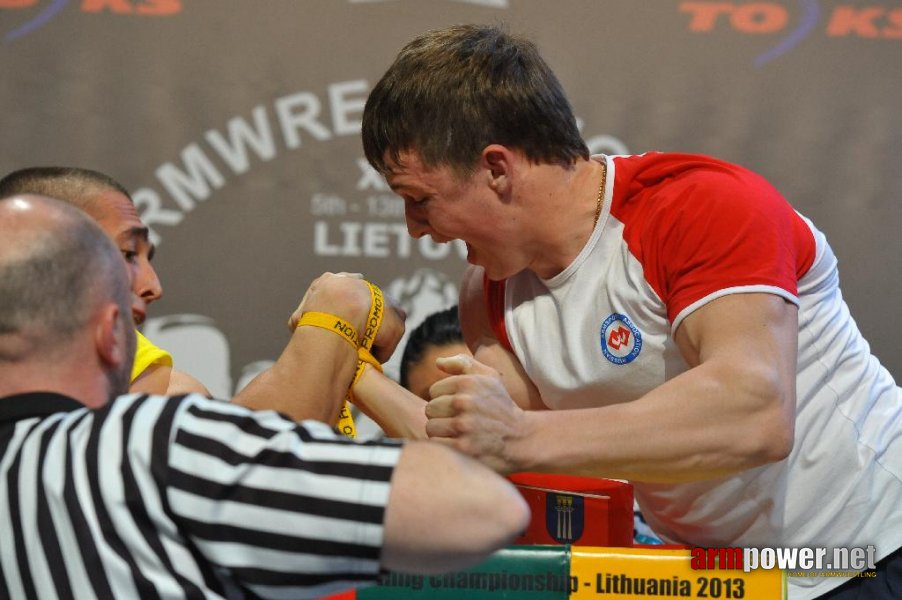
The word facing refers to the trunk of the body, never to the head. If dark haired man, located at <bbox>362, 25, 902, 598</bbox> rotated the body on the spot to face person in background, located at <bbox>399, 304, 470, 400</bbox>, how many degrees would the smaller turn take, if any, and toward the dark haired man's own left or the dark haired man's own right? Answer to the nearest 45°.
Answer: approximately 90° to the dark haired man's own right

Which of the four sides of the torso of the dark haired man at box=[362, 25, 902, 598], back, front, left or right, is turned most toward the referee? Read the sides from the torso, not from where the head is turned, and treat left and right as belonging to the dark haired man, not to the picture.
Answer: front

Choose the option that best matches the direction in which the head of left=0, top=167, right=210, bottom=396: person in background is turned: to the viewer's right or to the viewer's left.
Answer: to the viewer's right

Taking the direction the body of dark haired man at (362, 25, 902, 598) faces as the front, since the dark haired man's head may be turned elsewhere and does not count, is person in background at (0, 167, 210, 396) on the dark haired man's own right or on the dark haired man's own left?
on the dark haired man's own right

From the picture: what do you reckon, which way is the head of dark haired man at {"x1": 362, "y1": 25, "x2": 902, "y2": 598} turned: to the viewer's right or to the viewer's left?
to the viewer's left

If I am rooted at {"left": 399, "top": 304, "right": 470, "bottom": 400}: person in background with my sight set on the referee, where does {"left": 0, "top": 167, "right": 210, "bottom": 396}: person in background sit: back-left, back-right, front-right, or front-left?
front-right
